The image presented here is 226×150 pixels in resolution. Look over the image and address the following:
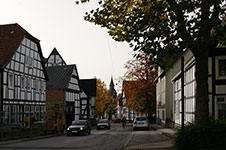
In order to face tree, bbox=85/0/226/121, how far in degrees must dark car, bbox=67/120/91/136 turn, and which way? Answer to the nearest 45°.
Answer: approximately 45° to its left

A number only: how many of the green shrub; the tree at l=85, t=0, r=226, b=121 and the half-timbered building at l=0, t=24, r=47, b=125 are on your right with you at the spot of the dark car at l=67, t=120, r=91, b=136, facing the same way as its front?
1

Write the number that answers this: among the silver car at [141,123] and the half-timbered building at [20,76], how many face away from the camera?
1

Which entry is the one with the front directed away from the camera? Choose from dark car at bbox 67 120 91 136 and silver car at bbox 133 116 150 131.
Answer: silver car at bbox 133 116 150 131

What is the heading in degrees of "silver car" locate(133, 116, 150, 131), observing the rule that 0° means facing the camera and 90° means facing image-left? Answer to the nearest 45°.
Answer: approximately 180°

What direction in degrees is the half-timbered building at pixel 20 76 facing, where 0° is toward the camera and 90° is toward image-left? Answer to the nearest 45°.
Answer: approximately 315°

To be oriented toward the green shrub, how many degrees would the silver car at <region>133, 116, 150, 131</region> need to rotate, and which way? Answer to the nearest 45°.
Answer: approximately 180°

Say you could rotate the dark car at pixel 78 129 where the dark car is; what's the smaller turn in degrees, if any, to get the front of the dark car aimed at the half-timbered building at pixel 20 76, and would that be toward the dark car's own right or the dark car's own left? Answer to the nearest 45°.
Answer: approximately 90° to the dark car's own right

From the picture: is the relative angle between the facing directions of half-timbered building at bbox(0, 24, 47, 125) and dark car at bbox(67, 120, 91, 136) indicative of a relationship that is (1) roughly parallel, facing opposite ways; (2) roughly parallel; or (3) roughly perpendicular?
roughly perpendicular
